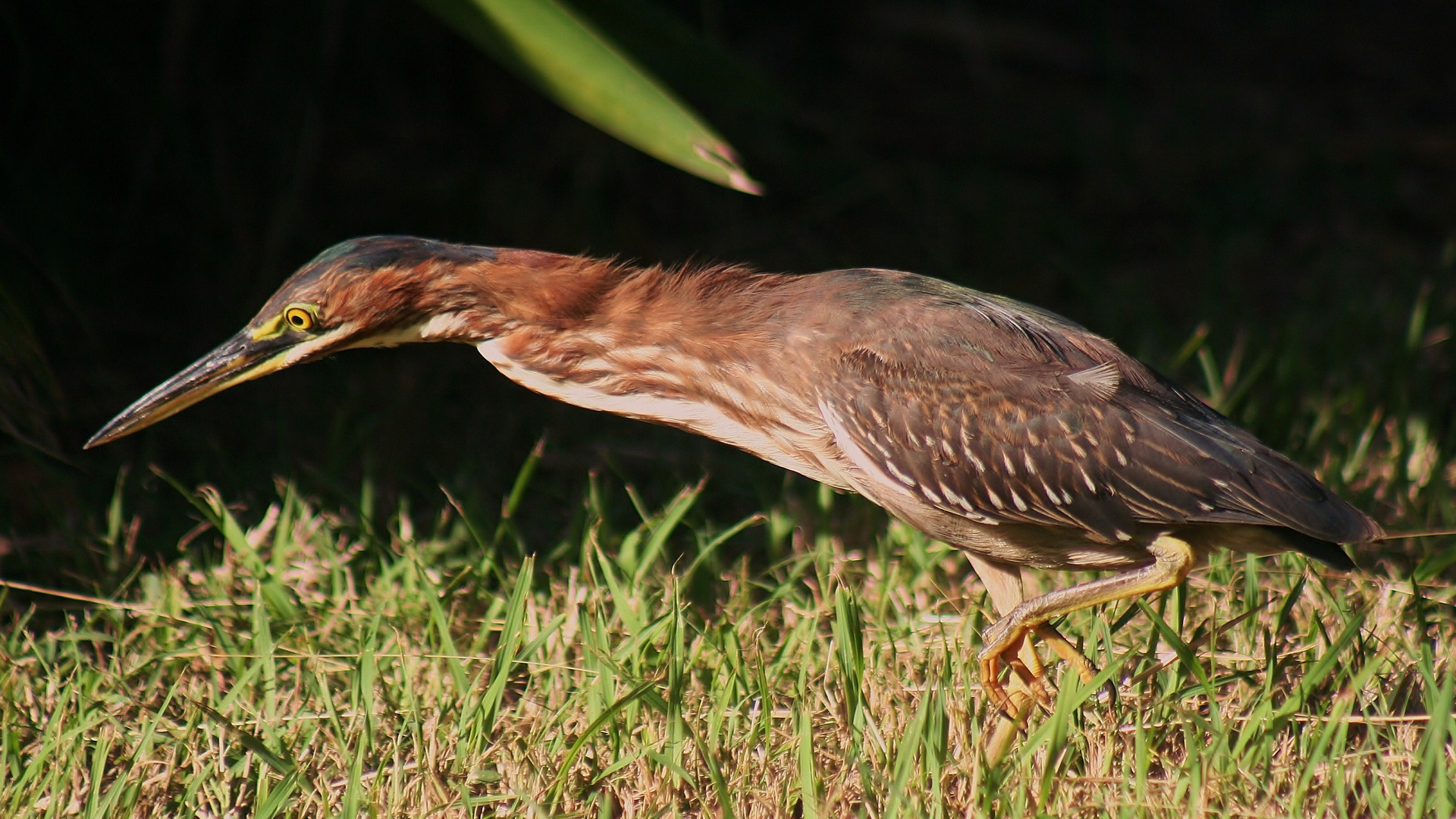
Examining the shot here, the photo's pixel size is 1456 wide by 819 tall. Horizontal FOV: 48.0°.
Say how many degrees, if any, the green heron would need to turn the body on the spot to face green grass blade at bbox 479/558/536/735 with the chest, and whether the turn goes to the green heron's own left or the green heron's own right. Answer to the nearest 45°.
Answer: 0° — it already faces it

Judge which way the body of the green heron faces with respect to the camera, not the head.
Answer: to the viewer's left

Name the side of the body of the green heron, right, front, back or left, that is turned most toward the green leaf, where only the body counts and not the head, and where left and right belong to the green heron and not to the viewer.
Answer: right
